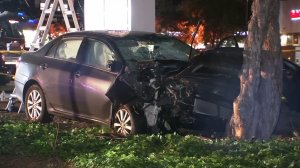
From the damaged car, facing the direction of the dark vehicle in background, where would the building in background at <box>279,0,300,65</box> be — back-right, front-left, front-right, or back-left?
front-left

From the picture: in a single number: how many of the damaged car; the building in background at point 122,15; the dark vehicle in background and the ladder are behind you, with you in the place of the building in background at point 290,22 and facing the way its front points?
0

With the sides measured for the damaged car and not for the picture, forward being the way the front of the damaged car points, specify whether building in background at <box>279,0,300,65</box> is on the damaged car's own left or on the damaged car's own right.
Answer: on the damaged car's own left

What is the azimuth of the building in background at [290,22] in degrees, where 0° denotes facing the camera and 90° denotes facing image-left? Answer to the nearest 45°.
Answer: approximately 0°

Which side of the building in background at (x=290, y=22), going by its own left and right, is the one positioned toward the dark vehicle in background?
front

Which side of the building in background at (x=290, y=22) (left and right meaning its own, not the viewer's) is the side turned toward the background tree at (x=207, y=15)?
right

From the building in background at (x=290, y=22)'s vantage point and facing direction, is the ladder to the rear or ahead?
ahead

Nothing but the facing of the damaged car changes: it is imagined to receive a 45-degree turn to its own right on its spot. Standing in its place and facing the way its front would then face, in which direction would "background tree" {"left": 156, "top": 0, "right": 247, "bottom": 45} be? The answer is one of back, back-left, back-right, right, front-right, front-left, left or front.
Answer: back

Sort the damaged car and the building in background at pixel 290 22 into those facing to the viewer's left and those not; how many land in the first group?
0

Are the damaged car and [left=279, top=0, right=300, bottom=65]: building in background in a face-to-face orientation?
no

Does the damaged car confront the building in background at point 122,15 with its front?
no
